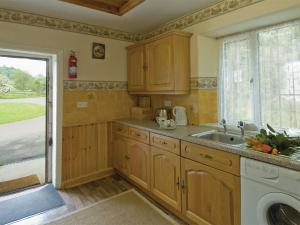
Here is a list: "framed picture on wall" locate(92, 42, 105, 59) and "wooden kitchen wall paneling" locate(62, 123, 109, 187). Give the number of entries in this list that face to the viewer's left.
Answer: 0

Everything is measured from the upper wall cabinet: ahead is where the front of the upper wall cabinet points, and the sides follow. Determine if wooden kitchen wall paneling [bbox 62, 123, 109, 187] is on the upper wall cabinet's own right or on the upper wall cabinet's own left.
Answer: on the upper wall cabinet's own right

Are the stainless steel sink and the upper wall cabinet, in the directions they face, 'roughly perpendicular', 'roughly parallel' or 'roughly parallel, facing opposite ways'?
roughly parallel

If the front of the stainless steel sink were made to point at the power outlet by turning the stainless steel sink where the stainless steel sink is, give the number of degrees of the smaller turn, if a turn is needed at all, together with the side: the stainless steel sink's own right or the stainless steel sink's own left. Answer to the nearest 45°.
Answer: approximately 90° to the stainless steel sink's own right

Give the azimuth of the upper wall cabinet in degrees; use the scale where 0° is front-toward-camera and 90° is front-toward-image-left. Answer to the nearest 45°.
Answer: approximately 45°

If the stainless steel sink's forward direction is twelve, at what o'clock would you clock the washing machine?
The washing machine is roughly at 10 o'clock from the stainless steel sink.

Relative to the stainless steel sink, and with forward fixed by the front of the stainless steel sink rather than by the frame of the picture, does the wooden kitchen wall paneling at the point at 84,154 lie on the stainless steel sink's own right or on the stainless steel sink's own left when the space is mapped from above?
on the stainless steel sink's own right

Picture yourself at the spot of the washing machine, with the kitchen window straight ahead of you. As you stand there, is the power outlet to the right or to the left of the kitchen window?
left

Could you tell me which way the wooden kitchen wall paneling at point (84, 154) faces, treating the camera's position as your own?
facing the viewer and to the right of the viewer

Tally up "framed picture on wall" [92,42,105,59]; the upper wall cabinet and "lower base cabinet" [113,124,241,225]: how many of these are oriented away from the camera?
0

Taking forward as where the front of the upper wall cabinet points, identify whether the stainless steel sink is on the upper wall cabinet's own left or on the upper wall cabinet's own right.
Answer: on the upper wall cabinet's own left

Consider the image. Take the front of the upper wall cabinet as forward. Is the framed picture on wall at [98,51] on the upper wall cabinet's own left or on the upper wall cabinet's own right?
on the upper wall cabinet's own right
